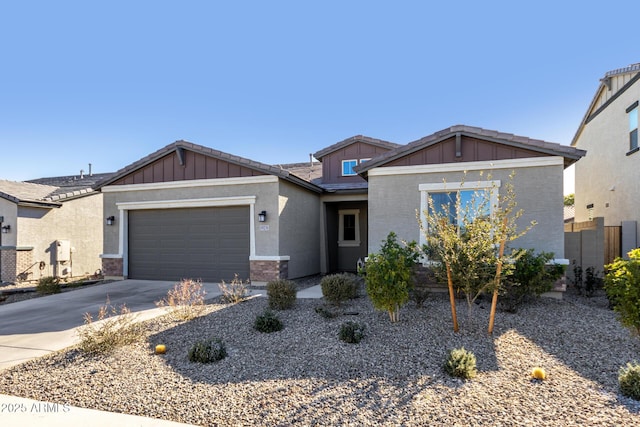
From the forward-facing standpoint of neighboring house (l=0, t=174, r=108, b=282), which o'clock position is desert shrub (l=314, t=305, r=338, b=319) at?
The desert shrub is roughly at 10 o'clock from the neighboring house.

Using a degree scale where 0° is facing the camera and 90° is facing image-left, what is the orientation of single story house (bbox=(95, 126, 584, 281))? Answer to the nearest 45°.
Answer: approximately 0°

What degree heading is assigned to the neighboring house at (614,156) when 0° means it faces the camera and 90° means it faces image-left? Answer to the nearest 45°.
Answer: approximately 315°

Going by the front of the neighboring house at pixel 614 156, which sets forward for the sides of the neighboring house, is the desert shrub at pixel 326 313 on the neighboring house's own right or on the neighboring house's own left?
on the neighboring house's own right

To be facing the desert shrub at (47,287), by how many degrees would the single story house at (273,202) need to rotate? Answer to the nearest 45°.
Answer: approximately 90° to its right

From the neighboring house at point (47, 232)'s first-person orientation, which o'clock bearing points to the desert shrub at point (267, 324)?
The desert shrub is roughly at 10 o'clock from the neighboring house.
